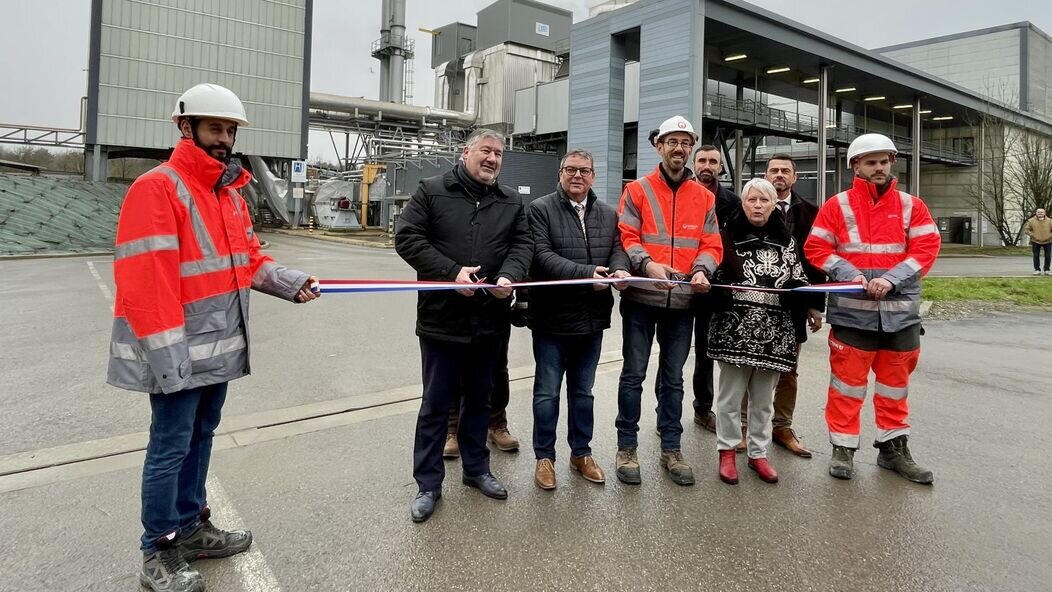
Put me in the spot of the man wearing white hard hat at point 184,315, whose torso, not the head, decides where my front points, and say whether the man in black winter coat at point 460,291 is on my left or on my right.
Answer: on my left

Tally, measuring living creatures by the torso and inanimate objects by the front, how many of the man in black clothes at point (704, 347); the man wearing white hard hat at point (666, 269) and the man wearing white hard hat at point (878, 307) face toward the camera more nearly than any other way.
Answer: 3

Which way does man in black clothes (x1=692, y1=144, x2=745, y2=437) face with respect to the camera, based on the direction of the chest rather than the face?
toward the camera

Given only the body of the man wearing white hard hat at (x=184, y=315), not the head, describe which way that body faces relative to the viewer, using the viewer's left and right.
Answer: facing the viewer and to the right of the viewer

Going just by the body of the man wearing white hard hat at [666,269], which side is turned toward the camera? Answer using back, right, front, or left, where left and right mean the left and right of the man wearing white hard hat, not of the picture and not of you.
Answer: front

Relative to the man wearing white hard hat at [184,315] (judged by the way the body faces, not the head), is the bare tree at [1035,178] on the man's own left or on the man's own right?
on the man's own left
